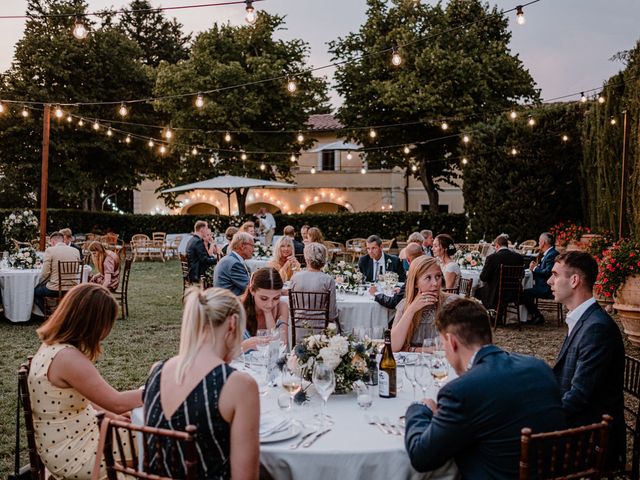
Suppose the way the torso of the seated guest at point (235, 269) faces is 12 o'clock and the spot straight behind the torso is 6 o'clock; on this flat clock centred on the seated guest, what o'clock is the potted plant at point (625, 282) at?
The potted plant is roughly at 12 o'clock from the seated guest.

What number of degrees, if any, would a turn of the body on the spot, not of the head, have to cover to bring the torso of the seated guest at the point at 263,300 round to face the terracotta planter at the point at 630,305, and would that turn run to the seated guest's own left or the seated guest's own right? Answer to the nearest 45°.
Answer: approximately 135° to the seated guest's own left

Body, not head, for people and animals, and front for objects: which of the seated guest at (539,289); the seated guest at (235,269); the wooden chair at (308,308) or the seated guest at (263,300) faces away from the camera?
the wooden chair

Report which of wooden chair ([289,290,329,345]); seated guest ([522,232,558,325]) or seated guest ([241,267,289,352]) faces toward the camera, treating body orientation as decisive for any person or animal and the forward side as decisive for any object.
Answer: seated guest ([241,267,289,352])

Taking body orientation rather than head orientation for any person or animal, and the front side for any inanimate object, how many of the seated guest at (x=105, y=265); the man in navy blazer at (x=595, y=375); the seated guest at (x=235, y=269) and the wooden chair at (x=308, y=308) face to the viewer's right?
1

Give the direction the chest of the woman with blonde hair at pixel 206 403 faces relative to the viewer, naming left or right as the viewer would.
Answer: facing away from the viewer and to the right of the viewer

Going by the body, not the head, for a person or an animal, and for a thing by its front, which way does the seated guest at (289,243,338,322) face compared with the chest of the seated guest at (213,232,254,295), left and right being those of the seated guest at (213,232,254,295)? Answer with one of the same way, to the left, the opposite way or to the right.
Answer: to the left

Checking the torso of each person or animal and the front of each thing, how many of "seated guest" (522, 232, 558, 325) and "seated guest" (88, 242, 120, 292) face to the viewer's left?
2

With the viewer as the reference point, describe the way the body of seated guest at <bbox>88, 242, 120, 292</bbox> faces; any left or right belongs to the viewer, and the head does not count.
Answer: facing to the left of the viewer

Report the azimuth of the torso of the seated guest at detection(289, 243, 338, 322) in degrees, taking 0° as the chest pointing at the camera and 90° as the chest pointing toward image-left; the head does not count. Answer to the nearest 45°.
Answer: approximately 180°

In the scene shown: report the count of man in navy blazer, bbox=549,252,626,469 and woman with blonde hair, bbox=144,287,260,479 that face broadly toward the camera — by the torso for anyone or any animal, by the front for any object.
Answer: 0

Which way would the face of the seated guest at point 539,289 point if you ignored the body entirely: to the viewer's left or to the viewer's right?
to the viewer's left

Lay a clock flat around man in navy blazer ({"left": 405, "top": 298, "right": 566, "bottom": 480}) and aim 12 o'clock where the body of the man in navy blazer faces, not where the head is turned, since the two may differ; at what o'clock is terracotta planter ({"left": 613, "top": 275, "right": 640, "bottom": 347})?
The terracotta planter is roughly at 2 o'clock from the man in navy blazer.

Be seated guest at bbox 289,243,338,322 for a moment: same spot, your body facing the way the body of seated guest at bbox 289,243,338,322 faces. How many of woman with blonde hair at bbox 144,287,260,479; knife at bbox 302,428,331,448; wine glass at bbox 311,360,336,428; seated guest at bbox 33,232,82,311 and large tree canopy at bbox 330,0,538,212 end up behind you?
3

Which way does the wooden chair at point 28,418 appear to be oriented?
to the viewer's right

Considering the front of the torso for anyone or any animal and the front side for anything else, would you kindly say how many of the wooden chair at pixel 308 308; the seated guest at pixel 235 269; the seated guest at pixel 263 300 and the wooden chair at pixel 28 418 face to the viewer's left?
0

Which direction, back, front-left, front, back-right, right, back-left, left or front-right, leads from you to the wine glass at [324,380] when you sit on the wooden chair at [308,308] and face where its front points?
back

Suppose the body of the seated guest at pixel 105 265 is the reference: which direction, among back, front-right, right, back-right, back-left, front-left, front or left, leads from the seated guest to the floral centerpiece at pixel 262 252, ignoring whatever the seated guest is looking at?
back-right
